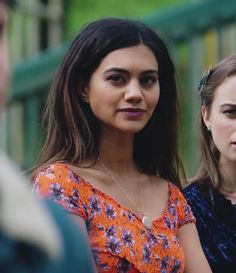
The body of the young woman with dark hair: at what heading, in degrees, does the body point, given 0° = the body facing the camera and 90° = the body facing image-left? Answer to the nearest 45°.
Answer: approximately 315°

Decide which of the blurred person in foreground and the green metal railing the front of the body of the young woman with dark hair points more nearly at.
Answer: the blurred person in foreground

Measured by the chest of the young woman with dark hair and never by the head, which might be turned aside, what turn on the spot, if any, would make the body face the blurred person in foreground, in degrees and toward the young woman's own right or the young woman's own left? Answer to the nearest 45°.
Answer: approximately 45° to the young woman's own right
